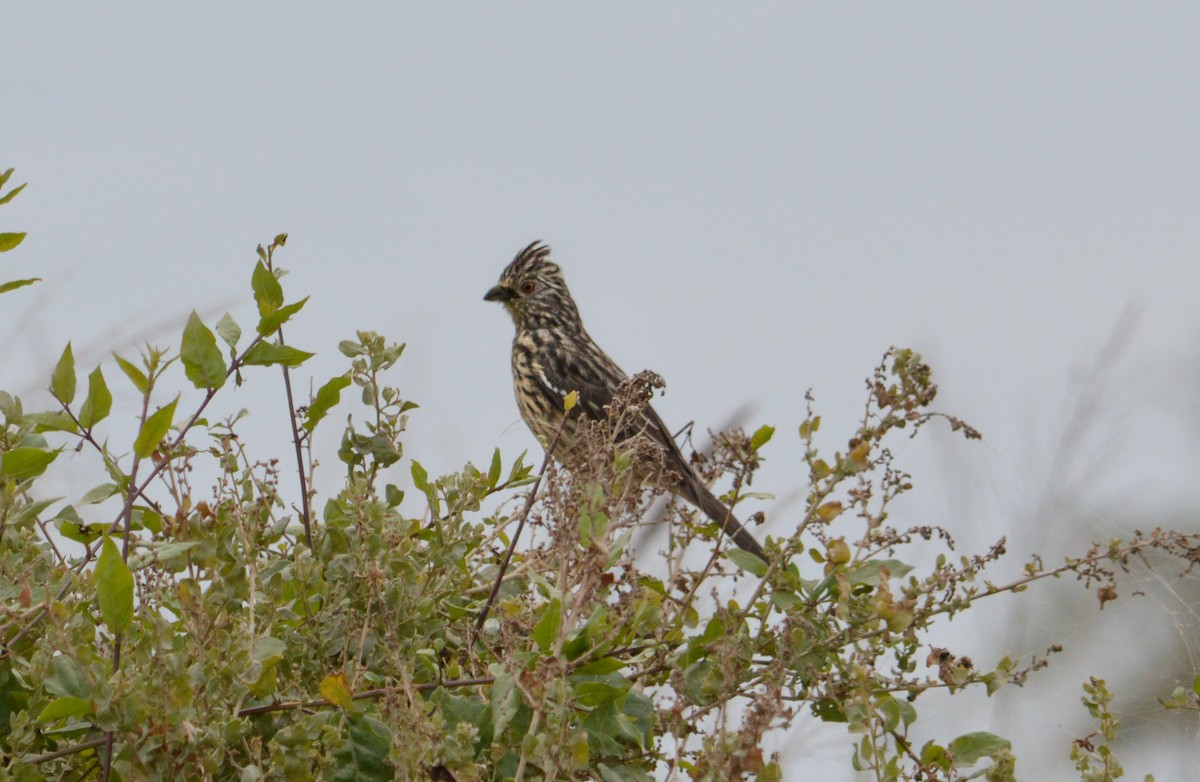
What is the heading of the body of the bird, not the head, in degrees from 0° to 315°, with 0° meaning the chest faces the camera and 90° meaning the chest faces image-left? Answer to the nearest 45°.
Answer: approximately 90°
